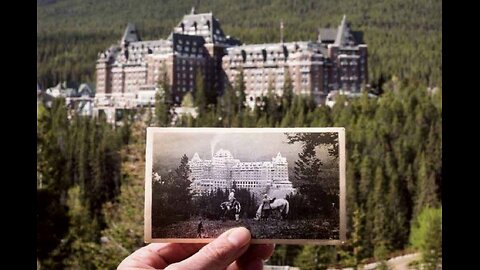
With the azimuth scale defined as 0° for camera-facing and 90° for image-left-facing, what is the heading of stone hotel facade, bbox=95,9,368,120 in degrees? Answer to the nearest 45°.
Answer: approximately 0°

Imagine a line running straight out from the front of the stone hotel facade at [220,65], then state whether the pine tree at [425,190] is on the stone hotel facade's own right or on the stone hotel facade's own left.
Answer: on the stone hotel facade's own left

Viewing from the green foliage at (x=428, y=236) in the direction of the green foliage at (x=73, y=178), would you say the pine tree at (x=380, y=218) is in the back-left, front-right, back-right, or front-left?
front-right

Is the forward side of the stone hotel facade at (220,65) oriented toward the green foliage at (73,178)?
yes

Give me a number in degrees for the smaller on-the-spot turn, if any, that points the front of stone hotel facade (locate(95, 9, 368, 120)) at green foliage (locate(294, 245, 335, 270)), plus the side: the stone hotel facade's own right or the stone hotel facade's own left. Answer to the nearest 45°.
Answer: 0° — it already faces it

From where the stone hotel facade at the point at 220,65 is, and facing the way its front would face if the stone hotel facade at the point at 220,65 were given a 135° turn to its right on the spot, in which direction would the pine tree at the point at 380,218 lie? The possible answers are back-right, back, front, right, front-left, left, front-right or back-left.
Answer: back

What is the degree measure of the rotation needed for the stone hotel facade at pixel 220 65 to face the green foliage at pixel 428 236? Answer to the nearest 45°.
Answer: approximately 45° to its left
